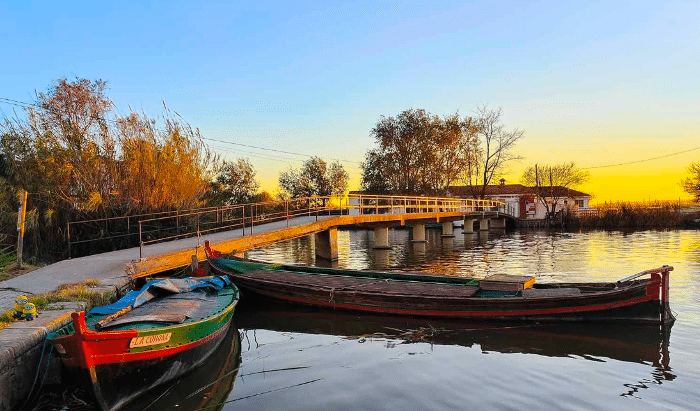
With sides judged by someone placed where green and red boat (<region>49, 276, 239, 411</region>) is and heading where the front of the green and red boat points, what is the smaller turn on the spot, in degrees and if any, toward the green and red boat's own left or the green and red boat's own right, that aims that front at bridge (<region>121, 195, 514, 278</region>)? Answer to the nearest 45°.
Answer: approximately 135° to the green and red boat's own right

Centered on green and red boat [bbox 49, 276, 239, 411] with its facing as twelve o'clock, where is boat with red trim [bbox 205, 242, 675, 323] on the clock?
The boat with red trim is roughly at 7 o'clock from the green and red boat.

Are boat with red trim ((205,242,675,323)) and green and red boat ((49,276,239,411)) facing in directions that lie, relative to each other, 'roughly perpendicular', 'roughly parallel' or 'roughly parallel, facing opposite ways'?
roughly perpendicular

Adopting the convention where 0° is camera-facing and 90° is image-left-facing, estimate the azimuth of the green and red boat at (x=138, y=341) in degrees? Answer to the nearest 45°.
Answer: approximately 45°
